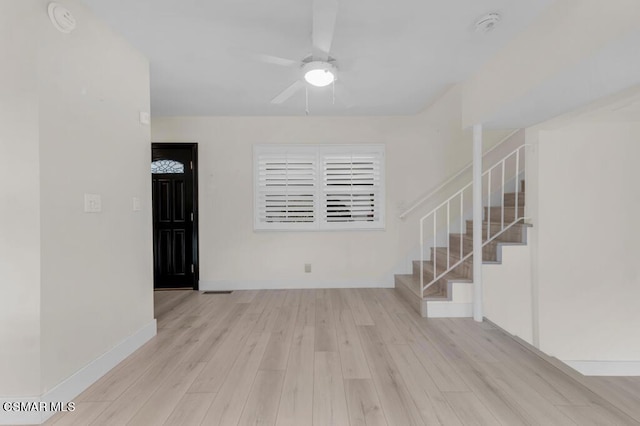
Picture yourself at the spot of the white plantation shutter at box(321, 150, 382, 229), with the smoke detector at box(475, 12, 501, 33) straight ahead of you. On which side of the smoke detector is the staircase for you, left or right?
left

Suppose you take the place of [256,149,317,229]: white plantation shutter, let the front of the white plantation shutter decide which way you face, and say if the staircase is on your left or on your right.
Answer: on your left

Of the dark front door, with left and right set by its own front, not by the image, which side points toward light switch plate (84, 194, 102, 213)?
front

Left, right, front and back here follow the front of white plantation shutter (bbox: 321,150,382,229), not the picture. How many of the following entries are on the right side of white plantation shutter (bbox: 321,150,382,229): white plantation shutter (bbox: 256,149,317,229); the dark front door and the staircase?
2

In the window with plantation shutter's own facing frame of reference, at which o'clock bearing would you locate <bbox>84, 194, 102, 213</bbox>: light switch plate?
The light switch plate is roughly at 1 o'clock from the window with plantation shutter.

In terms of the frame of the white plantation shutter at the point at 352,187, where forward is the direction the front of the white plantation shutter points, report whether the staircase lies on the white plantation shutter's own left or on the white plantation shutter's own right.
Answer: on the white plantation shutter's own left

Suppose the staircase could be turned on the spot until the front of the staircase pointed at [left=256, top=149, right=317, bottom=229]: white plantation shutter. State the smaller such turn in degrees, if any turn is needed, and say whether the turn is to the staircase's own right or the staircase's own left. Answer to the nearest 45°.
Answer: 0° — it already faces it

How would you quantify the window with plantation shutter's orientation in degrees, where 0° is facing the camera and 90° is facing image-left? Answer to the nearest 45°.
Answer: approximately 0°

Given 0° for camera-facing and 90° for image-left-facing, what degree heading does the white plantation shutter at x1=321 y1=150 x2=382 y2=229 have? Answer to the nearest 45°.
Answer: approximately 0°

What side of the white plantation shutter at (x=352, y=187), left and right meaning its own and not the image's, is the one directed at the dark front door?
right

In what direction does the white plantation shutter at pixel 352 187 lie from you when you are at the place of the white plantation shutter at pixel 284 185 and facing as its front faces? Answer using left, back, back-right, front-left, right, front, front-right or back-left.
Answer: left

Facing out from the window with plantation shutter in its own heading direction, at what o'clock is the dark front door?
The dark front door is roughly at 3 o'clock from the window with plantation shutter.

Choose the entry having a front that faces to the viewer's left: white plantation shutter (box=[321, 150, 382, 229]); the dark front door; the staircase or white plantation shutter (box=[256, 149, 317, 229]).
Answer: the staircase

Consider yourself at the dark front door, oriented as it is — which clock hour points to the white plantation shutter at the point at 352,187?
The white plantation shutter is roughly at 10 o'clock from the dark front door.

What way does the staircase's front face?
to the viewer's left
